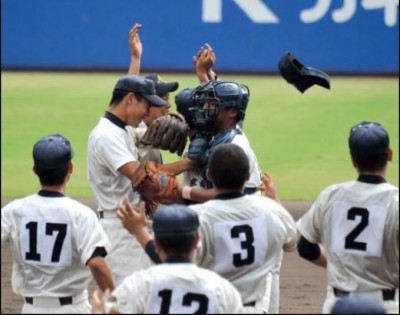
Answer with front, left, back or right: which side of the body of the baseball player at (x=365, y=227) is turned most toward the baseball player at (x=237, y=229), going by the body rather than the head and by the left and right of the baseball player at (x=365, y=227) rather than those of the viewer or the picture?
left

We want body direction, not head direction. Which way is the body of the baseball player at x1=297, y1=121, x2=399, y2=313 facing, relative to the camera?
away from the camera

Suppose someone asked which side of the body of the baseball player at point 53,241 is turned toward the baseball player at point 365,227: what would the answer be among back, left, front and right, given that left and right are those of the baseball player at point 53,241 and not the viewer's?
right

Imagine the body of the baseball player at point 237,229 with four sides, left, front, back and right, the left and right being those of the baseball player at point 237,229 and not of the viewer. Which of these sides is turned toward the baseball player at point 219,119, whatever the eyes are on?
front

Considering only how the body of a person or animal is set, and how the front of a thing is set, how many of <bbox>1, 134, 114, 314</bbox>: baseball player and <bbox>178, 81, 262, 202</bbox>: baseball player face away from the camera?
1

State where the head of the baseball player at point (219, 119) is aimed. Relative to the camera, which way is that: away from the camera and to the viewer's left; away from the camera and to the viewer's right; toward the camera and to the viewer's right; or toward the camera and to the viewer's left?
toward the camera and to the viewer's left

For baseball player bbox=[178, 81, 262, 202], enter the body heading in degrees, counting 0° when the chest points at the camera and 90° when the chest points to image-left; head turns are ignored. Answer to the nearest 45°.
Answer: approximately 90°

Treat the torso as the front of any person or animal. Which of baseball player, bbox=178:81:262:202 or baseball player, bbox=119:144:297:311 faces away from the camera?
baseball player, bbox=119:144:297:311

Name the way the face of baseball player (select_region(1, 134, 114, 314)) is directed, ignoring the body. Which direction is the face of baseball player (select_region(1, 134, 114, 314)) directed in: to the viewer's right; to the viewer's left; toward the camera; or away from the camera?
away from the camera

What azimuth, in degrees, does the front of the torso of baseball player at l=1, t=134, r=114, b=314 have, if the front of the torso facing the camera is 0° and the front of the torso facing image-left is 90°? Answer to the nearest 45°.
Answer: approximately 180°

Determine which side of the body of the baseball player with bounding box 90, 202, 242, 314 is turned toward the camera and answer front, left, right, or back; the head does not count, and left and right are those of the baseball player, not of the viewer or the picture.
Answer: back
